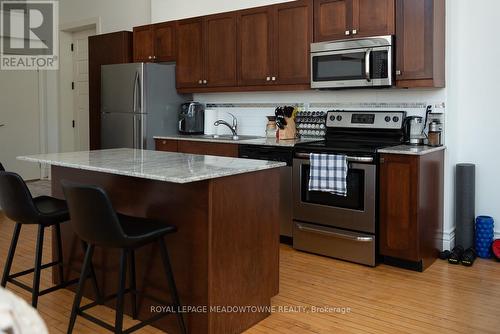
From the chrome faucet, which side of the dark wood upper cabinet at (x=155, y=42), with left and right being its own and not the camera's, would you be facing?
left

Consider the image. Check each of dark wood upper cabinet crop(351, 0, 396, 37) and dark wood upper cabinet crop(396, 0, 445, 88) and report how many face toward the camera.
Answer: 2

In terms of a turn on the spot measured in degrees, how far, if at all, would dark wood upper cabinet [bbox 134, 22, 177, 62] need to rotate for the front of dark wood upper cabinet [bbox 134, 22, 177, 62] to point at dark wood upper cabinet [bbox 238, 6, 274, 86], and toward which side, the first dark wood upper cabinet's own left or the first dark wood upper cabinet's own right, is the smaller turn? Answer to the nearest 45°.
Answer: approximately 90° to the first dark wood upper cabinet's own left

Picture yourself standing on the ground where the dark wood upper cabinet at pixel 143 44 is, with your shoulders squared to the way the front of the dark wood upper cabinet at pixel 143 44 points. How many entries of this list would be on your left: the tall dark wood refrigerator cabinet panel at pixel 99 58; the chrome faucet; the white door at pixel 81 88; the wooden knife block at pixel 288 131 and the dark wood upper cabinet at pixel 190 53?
3

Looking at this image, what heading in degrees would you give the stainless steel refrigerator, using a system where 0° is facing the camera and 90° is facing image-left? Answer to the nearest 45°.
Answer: approximately 45°

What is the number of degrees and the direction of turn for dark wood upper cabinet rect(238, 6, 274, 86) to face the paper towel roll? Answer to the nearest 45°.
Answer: approximately 90° to its right

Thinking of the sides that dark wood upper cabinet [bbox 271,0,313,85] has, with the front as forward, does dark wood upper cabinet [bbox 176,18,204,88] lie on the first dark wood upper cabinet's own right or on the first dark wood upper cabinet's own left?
on the first dark wood upper cabinet's own right

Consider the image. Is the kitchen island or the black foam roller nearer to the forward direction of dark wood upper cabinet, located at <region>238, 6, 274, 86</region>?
the kitchen island
